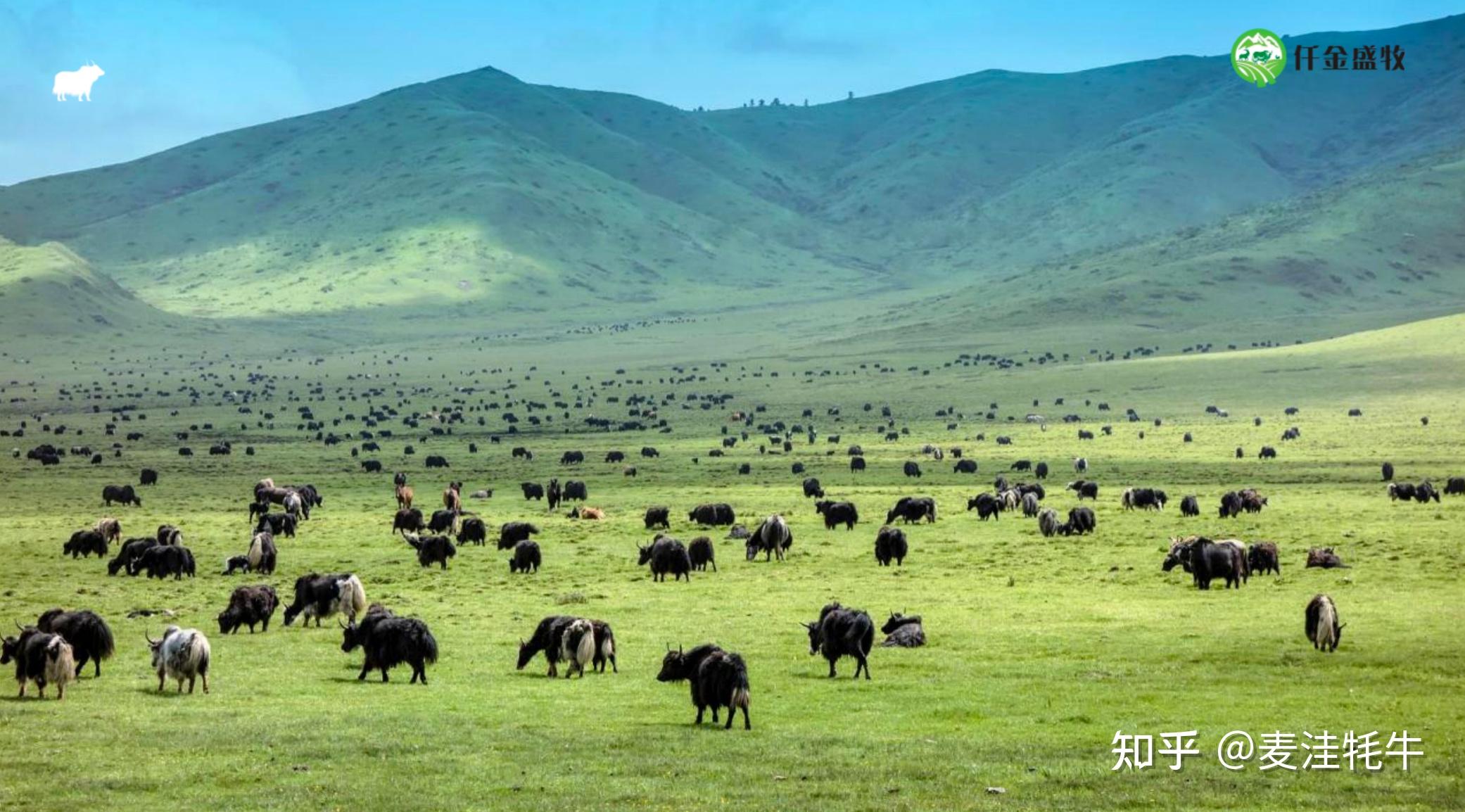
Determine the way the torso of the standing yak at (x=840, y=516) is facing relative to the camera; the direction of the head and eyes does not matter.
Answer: to the viewer's left

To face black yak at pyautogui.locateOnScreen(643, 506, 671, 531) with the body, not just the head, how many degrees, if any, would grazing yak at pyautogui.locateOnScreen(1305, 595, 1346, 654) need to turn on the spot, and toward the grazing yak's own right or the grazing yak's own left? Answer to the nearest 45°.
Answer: approximately 45° to the grazing yak's own left

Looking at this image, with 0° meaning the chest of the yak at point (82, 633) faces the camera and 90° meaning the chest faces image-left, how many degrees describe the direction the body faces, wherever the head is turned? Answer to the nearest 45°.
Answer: approximately 90°

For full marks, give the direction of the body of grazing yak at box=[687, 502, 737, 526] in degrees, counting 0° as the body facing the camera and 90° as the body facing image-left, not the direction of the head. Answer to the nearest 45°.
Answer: approximately 90°

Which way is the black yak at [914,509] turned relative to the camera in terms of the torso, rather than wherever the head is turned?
to the viewer's left

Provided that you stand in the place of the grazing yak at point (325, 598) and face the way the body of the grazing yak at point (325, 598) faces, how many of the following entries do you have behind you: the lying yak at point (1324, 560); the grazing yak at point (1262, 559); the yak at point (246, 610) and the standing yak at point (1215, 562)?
3

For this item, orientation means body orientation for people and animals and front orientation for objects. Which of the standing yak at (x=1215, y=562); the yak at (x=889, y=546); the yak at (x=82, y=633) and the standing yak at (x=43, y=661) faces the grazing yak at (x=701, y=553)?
the standing yak at (x=1215, y=562)

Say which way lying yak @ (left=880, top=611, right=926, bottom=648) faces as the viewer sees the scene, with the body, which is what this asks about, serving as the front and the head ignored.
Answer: to the viewer's left

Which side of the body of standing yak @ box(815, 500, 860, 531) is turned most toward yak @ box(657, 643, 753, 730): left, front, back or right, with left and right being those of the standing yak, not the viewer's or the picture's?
left

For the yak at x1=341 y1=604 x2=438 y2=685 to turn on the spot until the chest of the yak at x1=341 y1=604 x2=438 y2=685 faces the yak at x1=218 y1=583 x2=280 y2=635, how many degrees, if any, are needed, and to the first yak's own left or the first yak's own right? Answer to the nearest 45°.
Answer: approximately 45° to the first yak's own right

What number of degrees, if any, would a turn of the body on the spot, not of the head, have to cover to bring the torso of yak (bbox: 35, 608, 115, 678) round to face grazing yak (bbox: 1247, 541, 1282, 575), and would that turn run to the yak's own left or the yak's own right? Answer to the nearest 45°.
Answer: approximately 180°

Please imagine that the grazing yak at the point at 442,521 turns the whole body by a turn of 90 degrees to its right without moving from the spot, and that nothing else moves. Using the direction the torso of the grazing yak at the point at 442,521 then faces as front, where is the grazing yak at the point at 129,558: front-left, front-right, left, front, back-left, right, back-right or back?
back-left

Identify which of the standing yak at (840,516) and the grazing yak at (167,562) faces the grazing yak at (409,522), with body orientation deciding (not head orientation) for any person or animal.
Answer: the standing yak at (840,516)

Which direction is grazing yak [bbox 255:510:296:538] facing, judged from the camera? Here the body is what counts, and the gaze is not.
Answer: to the viewer's left

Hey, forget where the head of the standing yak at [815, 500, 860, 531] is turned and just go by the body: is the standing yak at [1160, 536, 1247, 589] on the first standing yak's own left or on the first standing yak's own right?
on the first standing yak's own left

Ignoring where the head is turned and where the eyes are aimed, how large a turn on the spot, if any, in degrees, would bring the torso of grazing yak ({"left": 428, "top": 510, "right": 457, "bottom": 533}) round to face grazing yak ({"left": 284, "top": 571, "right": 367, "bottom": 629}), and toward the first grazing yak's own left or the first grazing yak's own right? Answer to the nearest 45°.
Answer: approximately 90° to the first grazing yak's own left
